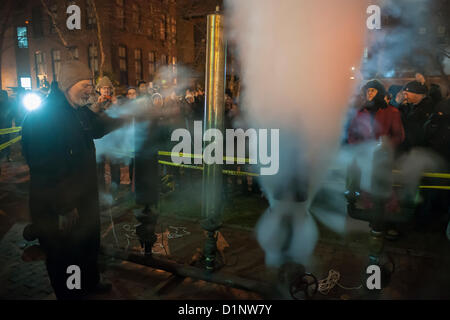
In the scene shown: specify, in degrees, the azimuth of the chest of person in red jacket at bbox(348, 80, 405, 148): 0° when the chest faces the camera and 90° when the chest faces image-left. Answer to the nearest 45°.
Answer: approximately 45°

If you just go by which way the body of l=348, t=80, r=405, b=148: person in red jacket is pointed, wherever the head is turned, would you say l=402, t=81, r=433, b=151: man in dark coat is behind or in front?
behind

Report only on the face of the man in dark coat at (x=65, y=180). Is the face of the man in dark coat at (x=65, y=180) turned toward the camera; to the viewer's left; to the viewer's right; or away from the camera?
to the viewer's right

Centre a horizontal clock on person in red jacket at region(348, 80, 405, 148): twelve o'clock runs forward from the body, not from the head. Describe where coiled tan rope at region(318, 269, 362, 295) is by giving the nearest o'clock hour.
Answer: The coiled tan rope is roughly at 11 o'clock from the person in red jacket.
